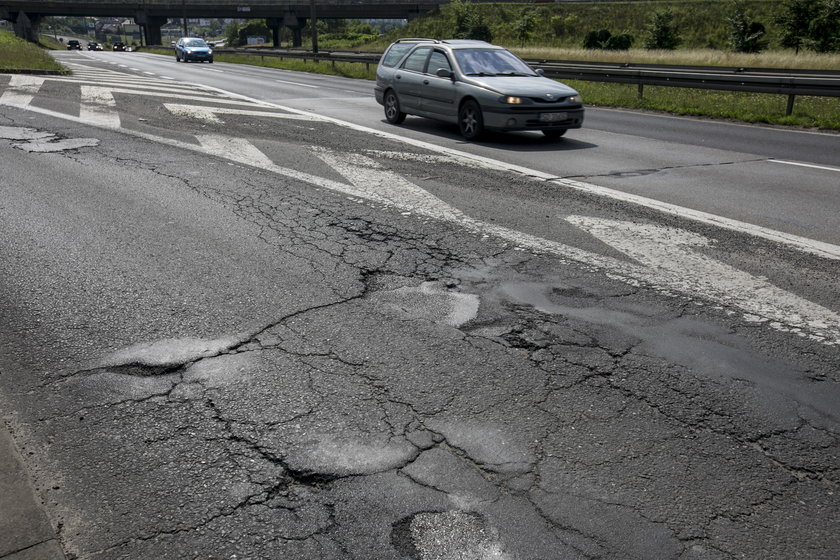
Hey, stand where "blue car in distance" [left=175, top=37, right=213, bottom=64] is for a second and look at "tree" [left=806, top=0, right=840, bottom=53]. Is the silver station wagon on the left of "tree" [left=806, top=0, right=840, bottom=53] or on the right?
right

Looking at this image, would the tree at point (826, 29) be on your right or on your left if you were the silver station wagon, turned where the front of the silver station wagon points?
on your left

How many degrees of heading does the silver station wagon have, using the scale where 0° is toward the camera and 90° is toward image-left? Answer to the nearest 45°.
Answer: approximately 315°

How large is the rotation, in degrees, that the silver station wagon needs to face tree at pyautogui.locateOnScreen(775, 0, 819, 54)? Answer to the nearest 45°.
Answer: approximately 90° to its left

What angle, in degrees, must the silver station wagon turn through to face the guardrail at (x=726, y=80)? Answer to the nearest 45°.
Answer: approximately 90° to its left
